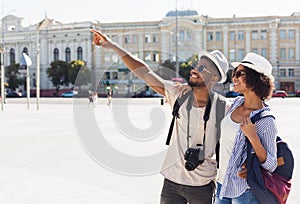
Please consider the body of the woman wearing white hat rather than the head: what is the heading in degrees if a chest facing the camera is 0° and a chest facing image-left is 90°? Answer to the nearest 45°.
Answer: approximately 45°
